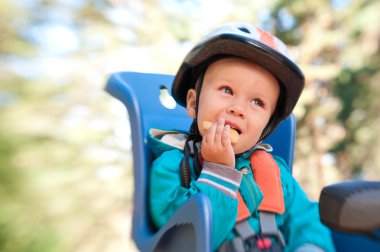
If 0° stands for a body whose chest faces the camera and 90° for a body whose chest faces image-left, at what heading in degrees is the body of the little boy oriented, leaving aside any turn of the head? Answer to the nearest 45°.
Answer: approximately 315°
